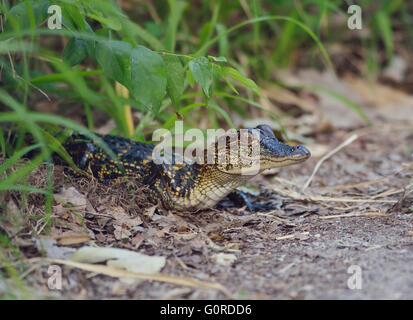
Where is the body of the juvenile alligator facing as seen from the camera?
to the viewer's right

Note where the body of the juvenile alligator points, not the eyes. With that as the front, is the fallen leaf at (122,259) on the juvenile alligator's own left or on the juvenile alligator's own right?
on the juvenile alligator's own right

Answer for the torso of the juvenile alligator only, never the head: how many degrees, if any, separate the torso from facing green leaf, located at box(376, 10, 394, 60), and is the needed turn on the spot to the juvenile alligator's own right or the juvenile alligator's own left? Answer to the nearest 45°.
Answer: approximately 45° to the juvenile alligator's own left

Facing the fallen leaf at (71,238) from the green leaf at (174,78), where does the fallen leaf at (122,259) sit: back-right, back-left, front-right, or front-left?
front-left

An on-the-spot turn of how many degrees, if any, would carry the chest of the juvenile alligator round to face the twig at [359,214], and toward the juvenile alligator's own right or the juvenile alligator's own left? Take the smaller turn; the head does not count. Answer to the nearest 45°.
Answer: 0° — it already faces it

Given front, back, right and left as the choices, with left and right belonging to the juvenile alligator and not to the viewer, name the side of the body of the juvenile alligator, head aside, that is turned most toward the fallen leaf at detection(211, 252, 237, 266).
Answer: right
